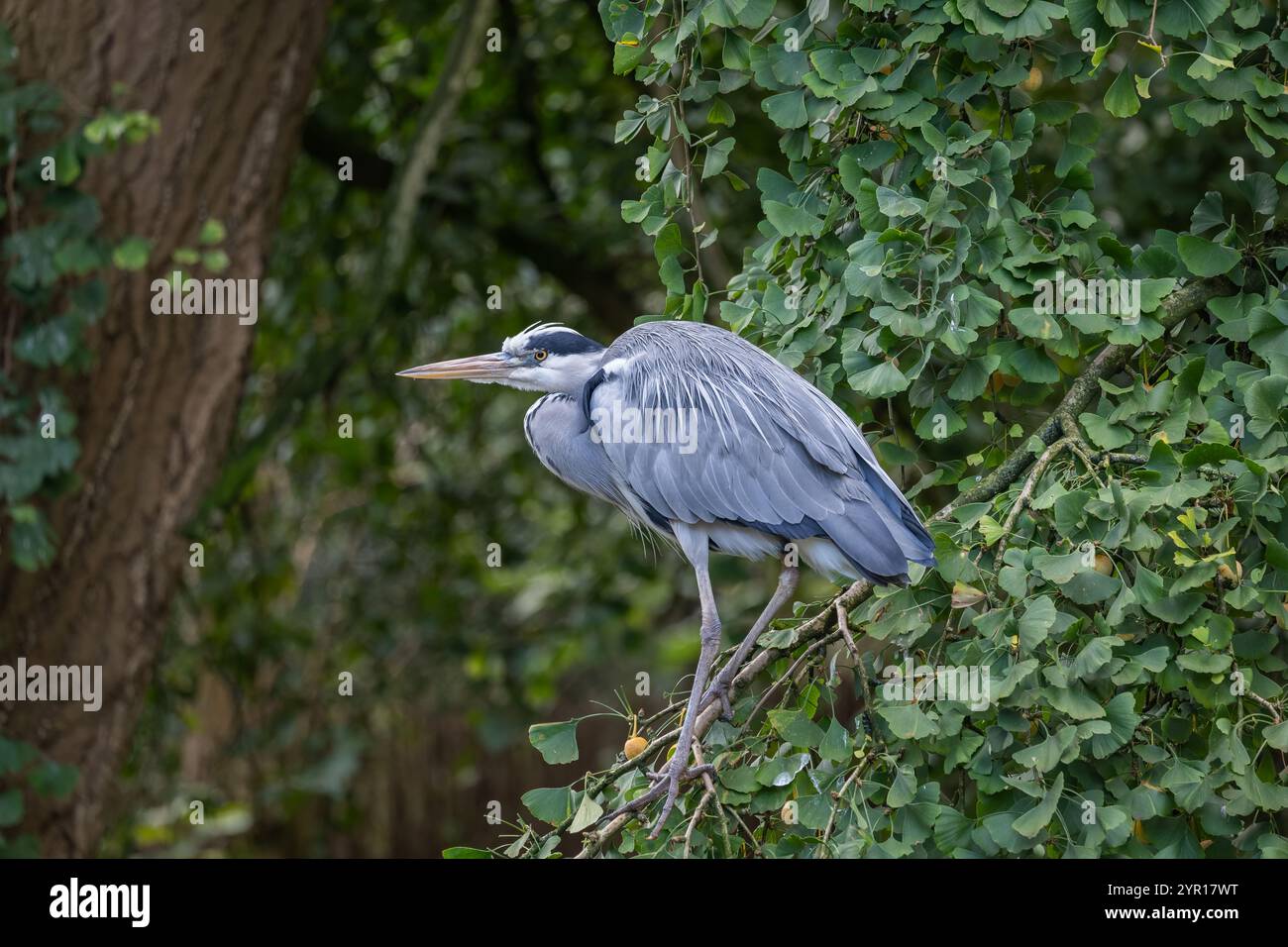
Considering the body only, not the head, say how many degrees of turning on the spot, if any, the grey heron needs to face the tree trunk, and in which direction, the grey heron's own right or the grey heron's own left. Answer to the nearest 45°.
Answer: approximately 45° to the grey heron's own right

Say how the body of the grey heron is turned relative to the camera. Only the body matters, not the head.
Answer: to the viewer's left
